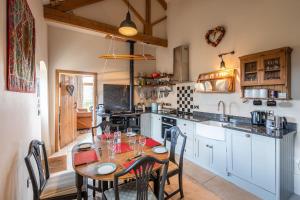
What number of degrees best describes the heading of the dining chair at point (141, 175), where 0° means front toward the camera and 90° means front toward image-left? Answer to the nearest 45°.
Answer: approximately 135°

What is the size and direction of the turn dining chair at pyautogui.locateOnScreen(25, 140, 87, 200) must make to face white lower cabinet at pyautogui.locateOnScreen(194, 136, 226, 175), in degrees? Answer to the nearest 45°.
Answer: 0° — it already faces it

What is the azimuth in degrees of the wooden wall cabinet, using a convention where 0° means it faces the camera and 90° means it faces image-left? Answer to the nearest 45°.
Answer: approximately 45°

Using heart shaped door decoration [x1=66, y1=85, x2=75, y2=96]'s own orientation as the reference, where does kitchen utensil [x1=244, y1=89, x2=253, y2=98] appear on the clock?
The kitchen utensil is roughly at 12 o'clock from the heart shaped door decoration.

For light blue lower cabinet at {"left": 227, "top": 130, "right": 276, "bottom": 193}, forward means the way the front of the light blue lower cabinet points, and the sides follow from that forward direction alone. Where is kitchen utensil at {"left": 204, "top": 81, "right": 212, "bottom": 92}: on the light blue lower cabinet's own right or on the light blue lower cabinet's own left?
on the light blue lower cabinet's own right

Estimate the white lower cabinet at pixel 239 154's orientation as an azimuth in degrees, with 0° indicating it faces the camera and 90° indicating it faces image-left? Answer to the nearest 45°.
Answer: approximately 45°

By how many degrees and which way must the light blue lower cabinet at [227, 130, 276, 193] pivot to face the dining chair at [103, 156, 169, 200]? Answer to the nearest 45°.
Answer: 0° — it already faces it

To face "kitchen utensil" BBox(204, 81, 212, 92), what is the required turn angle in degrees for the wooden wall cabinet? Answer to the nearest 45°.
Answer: approximately 90° to its right

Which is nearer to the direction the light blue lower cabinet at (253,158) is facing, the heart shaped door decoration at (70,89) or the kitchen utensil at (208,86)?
the heart shaped door decoration
